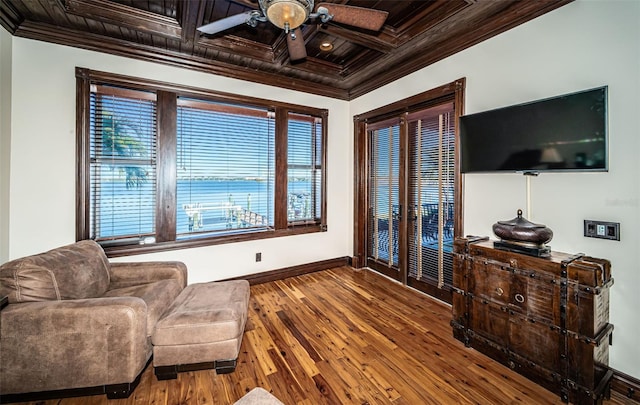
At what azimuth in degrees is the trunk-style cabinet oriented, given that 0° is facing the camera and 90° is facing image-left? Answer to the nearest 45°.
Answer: approximately 45°

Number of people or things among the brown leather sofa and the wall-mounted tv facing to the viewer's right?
1

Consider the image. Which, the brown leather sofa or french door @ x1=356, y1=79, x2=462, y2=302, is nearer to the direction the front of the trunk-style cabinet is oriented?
the brown leather sofa

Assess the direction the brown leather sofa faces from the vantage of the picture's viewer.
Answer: facing to the right of the viewer

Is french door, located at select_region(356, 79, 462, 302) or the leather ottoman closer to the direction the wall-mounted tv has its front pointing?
the leather ottoman

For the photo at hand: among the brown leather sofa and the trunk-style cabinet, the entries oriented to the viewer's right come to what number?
1

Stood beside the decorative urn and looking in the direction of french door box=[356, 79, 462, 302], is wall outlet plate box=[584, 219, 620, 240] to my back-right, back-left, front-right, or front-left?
back-right
